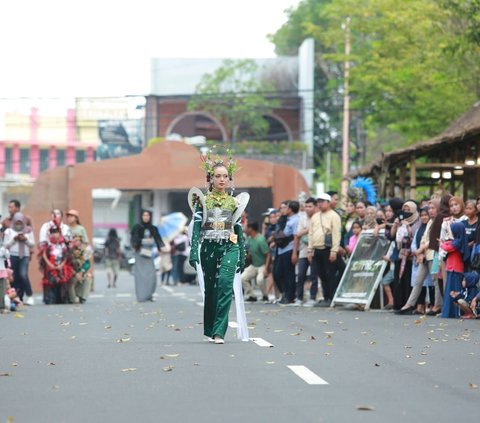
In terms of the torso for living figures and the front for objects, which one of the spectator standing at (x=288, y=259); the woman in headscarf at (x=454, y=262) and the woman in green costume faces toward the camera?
the woman in green costume

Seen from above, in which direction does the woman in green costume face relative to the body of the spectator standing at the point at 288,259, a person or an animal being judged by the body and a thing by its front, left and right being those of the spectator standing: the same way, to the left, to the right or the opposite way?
to the left

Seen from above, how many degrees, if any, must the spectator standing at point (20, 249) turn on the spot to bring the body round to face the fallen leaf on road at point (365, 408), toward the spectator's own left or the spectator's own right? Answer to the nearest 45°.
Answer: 0° — they already face it

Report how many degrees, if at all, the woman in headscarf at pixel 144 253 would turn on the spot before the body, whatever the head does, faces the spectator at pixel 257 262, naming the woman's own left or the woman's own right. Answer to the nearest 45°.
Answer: approximately 90° to the woman's own left

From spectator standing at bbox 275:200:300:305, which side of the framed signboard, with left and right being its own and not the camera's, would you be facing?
right

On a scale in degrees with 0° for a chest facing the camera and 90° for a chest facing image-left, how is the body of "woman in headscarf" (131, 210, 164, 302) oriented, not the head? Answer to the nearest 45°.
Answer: approximately 0°

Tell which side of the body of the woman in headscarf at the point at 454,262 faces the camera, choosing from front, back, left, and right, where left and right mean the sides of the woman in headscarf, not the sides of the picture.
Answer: left

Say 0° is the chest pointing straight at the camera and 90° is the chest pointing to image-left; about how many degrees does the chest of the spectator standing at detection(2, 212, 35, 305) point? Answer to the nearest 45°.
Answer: approximately 0°

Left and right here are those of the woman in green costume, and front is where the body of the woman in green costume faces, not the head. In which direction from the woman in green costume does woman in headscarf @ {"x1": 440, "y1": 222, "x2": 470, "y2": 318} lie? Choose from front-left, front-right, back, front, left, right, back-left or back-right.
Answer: back-left

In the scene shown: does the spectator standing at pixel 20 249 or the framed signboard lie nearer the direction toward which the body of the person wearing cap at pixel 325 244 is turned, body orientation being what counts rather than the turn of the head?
the spectator standing
